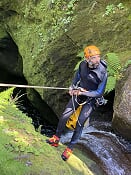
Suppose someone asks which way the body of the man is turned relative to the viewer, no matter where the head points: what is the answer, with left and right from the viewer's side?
facing the viewer and to the left of the viewer
